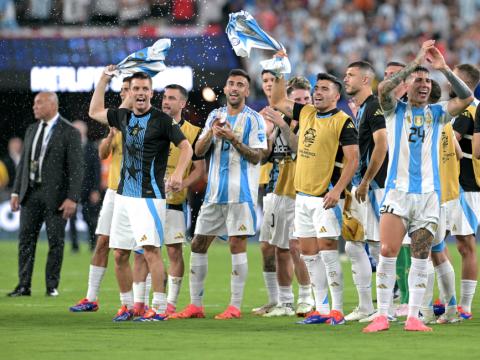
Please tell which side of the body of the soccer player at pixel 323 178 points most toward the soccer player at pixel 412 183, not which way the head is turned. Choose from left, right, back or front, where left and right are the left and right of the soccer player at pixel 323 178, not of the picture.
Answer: left

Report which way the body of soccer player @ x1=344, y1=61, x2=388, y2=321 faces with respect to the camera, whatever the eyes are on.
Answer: to the viewer's left

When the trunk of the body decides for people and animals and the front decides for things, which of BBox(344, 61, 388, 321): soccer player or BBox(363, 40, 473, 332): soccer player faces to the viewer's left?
BBox(344, 61, 388, 321): soccer player

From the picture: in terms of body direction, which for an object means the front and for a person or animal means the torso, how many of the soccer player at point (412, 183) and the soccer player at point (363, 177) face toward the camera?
1

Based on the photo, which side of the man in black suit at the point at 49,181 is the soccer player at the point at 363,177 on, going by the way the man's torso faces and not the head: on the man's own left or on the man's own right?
on the man's own left

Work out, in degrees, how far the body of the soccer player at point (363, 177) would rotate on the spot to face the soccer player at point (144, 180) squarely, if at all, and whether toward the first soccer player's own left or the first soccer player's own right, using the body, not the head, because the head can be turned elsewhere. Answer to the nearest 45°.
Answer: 0° — they already face them

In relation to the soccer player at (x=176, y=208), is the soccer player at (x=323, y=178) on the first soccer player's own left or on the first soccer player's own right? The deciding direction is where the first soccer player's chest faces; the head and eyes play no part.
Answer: on the first soccer player's own left

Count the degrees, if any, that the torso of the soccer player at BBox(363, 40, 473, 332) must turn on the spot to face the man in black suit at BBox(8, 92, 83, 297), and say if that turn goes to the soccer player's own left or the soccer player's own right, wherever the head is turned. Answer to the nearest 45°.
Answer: approximately 135° to the soccer player's own right

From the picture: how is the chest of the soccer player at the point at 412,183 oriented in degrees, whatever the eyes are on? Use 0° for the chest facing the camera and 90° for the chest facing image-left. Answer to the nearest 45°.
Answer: approximately 0°

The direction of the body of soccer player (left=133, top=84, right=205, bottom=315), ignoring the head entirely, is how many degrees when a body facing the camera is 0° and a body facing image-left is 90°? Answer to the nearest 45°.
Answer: approximately 45°
